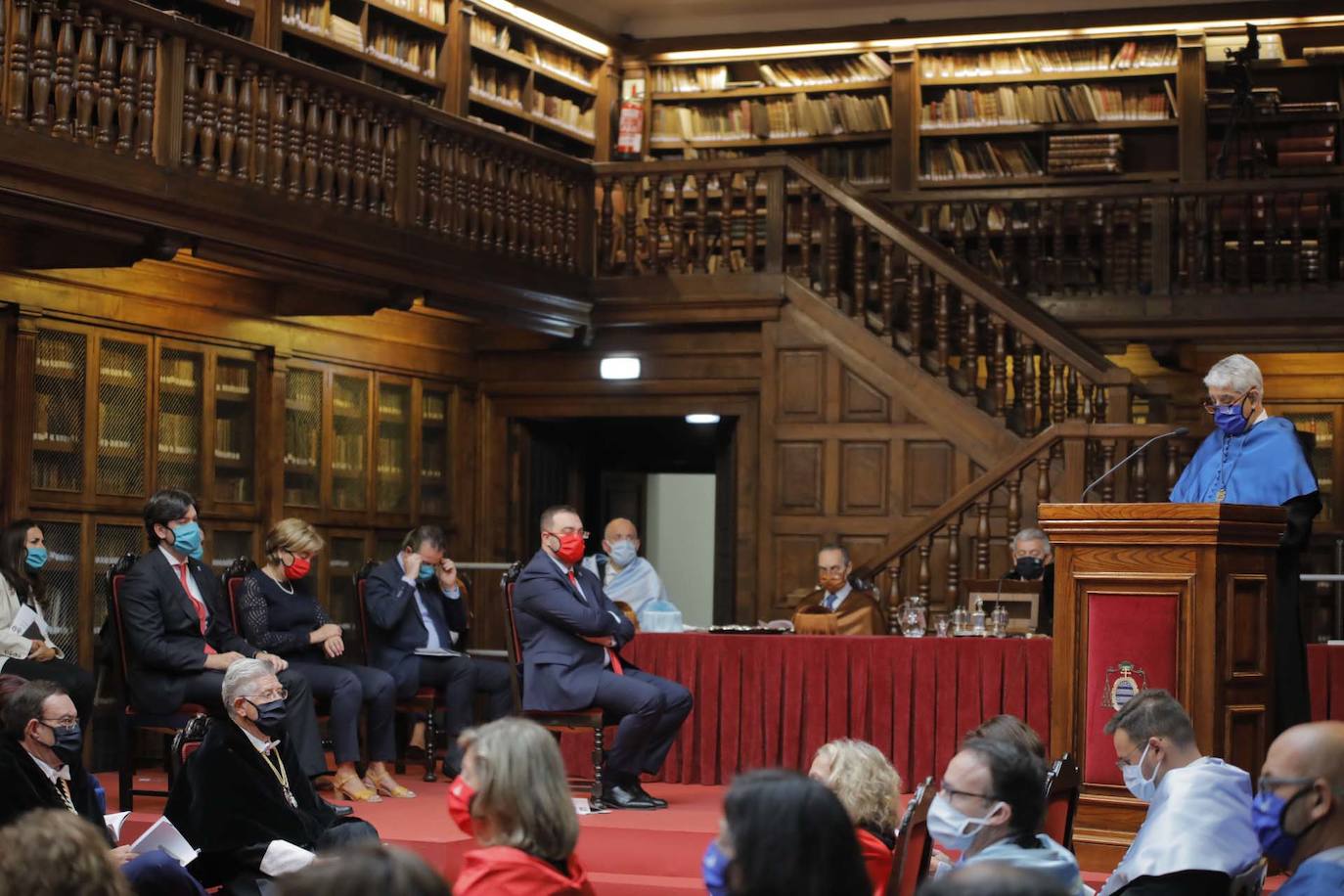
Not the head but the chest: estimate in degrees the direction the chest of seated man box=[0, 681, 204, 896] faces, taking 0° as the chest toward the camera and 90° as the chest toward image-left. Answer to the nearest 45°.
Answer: approximately 315°

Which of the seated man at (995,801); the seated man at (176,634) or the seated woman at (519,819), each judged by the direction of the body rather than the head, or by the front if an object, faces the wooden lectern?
the seated man at (176,634)

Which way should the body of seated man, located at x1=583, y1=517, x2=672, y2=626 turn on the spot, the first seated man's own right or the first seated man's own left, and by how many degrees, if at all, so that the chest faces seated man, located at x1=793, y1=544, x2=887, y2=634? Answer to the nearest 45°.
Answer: approximately 45° to the first seated man's own left

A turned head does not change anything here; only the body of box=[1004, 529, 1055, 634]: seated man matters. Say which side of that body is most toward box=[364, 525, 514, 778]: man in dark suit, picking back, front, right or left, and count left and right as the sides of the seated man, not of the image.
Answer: right

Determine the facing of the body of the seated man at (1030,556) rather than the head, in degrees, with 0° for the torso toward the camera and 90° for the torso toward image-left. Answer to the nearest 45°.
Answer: approximately 0°

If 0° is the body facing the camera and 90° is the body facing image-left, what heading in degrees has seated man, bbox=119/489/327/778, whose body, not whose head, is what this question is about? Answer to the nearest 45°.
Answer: approximately 315°

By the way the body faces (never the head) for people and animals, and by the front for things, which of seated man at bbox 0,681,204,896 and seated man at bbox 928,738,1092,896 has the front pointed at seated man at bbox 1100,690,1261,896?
seated man at bbox 0,681,204,896

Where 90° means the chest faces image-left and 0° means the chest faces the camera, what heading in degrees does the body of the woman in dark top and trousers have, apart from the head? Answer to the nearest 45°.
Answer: approximately 315°

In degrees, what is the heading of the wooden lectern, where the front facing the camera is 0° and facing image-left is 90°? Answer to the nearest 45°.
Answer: approximately 45°

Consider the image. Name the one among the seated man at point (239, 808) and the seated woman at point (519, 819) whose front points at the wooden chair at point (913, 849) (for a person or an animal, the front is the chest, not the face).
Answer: the seated man at point (239, 808)

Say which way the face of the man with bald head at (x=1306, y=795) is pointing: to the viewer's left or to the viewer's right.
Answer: to the viewer's left
